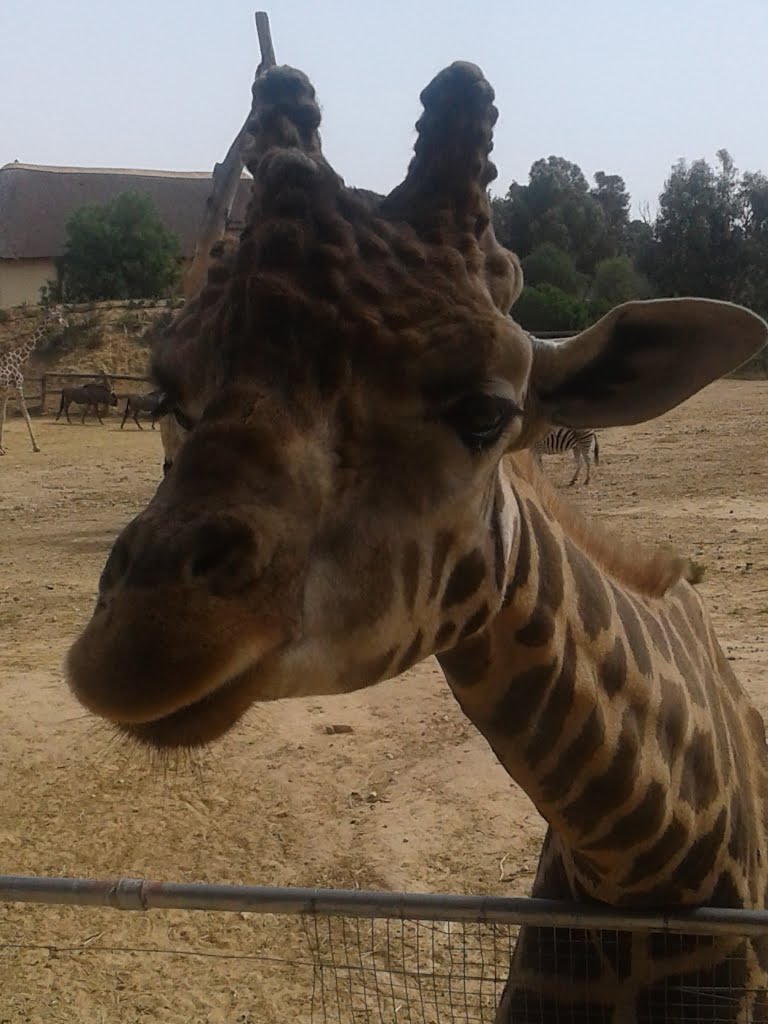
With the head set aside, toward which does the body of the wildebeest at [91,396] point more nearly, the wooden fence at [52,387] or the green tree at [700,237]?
the green tree

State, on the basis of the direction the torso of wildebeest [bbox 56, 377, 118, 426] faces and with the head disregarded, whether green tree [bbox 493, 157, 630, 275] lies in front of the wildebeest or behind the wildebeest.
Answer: in front

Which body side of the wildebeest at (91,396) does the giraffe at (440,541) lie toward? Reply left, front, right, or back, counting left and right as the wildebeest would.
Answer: right

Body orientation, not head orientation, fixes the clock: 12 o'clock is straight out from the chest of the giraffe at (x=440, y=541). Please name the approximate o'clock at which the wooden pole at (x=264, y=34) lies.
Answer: The wooden pole is roughly at 4 o'clock from the giraffe.

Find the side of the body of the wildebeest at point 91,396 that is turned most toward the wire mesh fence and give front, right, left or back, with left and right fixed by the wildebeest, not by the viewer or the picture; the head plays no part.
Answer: right

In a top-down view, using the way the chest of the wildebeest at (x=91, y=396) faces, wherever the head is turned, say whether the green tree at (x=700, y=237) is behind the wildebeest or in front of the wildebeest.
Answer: in front

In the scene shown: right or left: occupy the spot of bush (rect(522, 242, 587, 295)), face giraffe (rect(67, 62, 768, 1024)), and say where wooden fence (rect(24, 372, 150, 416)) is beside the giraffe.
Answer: right

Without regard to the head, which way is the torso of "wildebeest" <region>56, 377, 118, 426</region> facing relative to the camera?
to the viewer's right

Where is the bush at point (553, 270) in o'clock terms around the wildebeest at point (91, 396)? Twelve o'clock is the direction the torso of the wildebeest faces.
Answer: The bush is roughly at 11 o'clock from the wildebeest.

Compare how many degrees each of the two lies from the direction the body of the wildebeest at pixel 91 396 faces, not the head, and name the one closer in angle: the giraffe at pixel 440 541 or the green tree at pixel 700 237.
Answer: the green tree

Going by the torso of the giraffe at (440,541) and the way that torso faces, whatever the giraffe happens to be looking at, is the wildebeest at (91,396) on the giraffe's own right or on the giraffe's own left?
on the giraffe's own right

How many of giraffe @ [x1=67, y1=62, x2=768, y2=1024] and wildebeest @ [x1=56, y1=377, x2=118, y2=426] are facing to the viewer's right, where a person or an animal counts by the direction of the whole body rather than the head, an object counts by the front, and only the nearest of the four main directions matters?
1

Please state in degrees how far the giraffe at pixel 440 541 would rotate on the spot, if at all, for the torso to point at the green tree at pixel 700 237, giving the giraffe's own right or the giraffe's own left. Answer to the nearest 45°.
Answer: approximately 135° to the giraffe's own right

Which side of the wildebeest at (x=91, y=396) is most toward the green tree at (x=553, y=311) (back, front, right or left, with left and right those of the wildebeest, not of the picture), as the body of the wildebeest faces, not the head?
front
